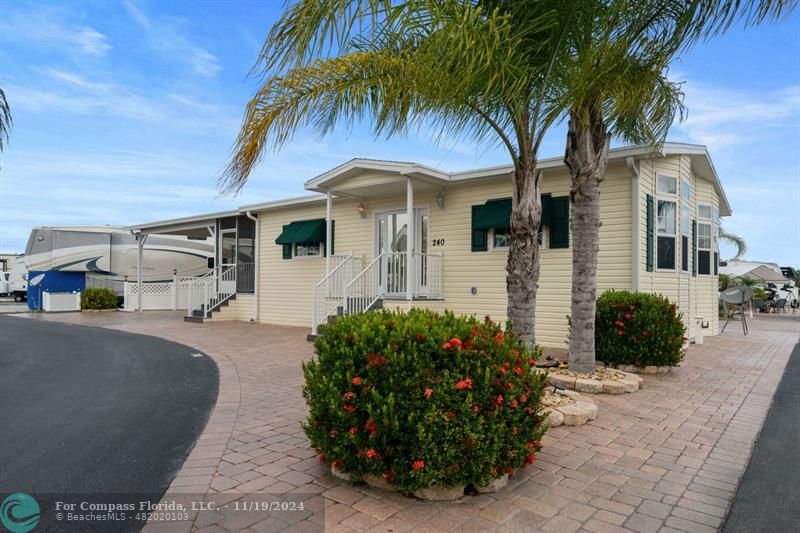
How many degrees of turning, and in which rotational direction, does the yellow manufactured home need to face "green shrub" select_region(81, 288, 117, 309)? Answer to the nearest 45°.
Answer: approximately 90° to its right

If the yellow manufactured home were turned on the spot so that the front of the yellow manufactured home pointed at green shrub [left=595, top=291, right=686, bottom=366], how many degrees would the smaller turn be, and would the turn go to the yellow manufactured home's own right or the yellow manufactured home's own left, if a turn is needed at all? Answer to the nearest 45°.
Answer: approximately 90° to the yellow manufactured home's own left

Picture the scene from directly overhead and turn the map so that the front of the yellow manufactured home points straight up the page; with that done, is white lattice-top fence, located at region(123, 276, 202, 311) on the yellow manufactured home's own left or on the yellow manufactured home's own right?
on the yellow manufactured home's own right

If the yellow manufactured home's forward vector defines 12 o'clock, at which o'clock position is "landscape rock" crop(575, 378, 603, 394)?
The landscape rock is roughly at 10 o'clock from the yellow manufactured home.

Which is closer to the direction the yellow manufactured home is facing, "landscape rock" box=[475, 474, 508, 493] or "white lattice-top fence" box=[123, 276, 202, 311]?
the landscape rock

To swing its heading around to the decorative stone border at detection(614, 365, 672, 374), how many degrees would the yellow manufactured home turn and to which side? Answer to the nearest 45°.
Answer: approximately 90° to its left

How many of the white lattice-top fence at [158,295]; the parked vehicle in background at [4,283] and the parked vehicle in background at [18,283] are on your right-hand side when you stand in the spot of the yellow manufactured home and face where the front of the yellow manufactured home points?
3

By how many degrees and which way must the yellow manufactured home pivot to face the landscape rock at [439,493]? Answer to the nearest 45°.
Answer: approximately 45° to its left

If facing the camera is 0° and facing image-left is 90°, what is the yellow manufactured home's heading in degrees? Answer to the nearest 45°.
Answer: approximately 45°
